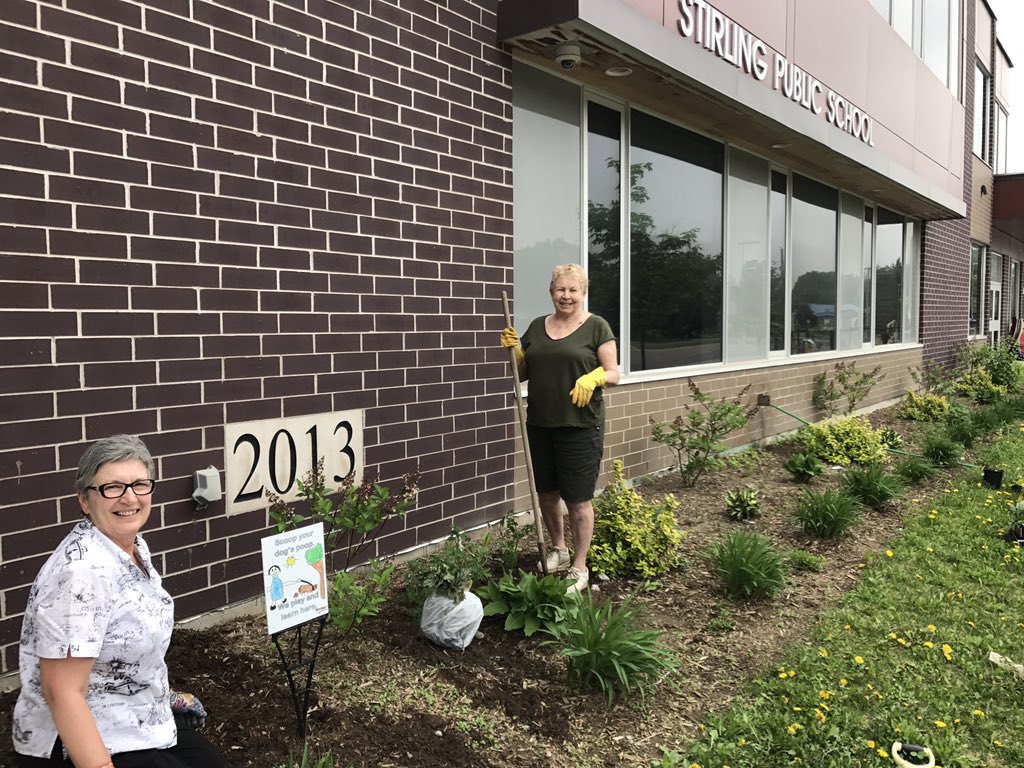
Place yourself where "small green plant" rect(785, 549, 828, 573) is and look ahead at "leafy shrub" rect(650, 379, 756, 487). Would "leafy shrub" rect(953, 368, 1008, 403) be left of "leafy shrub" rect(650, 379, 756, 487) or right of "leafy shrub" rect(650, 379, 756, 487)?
right

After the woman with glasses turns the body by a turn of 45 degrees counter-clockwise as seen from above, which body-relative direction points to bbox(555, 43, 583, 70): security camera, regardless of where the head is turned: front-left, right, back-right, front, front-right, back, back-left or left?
front-left

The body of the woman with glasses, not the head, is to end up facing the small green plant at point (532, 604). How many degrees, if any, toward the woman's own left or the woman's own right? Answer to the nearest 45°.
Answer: approximately 90° to the woman's own left

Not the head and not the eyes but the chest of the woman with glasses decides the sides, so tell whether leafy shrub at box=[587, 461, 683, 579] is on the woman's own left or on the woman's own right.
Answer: on the woman's own left

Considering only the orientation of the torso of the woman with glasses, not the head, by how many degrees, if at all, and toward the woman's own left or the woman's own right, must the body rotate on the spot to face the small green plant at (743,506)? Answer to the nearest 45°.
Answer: approximately 90° to the woman's own left

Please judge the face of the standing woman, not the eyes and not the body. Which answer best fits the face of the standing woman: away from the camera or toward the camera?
toward the camera

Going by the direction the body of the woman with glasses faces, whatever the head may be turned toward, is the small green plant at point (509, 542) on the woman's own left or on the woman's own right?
on the woman's own left

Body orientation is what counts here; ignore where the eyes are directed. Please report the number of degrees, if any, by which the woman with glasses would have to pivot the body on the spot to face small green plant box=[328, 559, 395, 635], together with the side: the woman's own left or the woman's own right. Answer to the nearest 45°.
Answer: approximately 90° to the woman's own left

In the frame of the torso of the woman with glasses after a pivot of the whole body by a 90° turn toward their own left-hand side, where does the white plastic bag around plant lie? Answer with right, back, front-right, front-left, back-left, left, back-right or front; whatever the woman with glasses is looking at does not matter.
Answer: front

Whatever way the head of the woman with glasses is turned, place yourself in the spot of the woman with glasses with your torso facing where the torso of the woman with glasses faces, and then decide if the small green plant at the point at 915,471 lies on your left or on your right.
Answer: on your left

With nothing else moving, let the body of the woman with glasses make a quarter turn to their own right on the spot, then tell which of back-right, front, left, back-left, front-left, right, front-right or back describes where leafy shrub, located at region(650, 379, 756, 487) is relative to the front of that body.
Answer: back

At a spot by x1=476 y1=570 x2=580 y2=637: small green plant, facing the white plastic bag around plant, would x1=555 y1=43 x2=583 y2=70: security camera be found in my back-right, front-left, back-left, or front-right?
back-right

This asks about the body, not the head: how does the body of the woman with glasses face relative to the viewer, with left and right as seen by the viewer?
facing the viewer and to the right of the viewer
